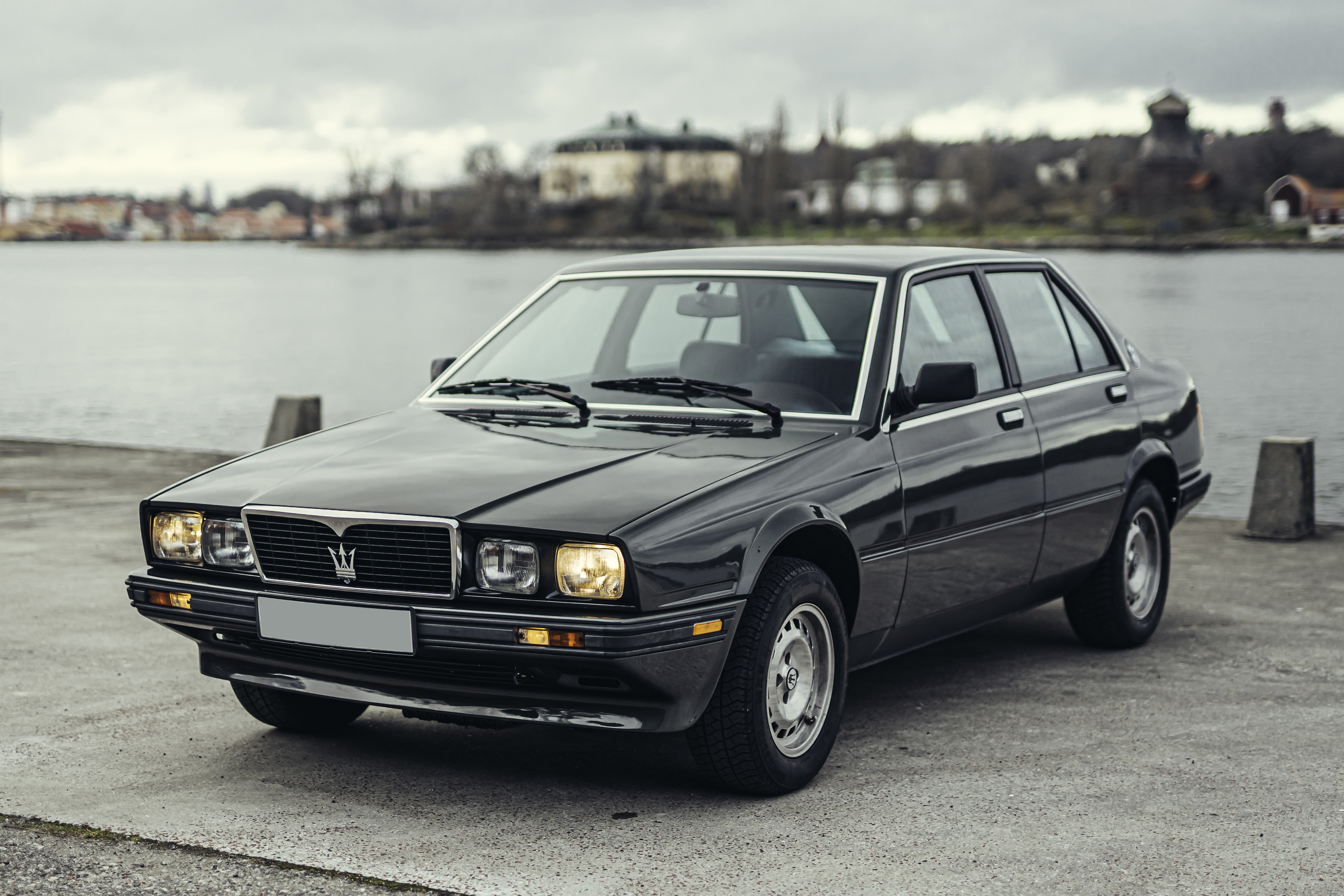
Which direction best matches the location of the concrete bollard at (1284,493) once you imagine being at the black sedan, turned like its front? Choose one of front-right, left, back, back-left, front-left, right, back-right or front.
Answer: back

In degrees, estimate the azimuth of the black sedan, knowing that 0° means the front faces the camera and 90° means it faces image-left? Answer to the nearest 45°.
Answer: approximately 45°

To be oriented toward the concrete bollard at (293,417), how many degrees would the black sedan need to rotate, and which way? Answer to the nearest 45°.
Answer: approximately 135° to its right
